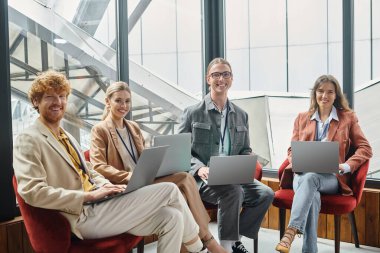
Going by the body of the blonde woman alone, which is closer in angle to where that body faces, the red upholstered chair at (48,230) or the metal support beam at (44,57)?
the red upholstered chair

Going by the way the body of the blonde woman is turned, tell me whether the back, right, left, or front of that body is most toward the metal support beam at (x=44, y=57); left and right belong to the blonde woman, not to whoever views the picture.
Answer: back

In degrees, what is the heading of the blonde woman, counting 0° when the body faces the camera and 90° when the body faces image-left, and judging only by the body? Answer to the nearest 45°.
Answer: approximately 315°

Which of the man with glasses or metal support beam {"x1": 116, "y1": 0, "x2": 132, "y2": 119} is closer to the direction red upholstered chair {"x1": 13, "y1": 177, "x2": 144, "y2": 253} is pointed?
the man with glasses

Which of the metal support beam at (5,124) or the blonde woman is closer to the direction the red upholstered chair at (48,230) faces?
the blonde woman
